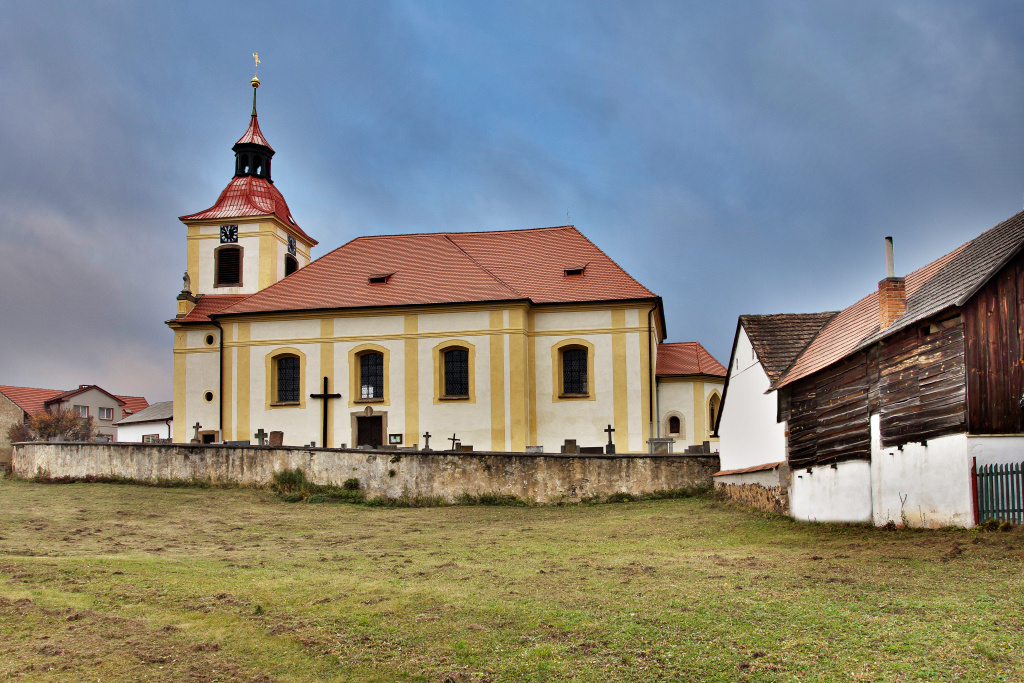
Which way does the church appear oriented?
to the viewer's left

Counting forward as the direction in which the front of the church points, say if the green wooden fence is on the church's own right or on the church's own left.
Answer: on the church's own left

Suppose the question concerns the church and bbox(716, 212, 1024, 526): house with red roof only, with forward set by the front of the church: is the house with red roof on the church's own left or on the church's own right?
on the church's own left

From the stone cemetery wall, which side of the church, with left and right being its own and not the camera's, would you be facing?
left
